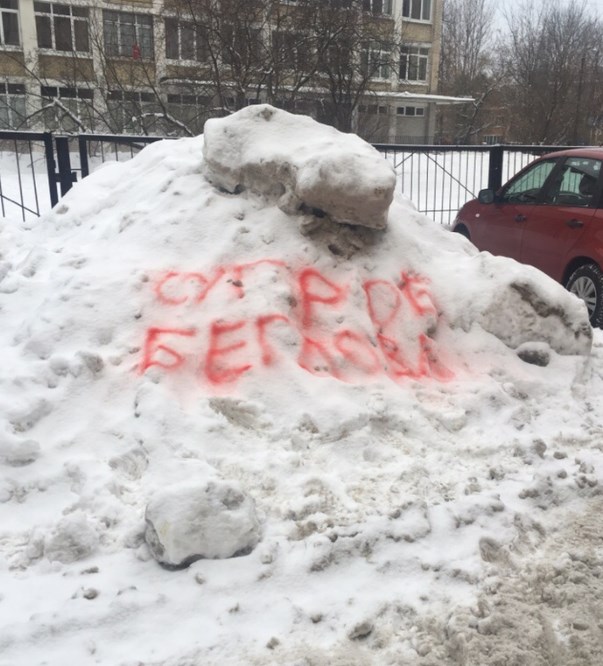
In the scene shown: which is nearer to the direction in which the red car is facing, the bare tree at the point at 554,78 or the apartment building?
the apartment building

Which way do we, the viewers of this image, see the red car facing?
facing away from the viewer and to the left of the viewer

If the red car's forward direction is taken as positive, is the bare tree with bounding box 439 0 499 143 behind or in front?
in front

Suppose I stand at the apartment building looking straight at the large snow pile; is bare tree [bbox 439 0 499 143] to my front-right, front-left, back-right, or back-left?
back-left

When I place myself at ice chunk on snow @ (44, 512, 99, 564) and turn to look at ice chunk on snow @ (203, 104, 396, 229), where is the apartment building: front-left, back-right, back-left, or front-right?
front-left

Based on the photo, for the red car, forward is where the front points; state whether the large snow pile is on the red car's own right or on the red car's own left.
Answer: on the red car's own left

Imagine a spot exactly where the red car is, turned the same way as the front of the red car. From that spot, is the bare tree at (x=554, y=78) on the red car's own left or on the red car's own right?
on the red car's own right
